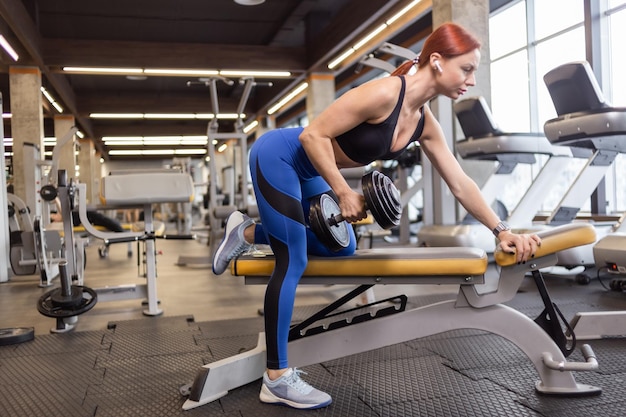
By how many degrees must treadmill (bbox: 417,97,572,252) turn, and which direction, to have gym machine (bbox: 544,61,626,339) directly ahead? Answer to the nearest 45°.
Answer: approximately 90° to its left

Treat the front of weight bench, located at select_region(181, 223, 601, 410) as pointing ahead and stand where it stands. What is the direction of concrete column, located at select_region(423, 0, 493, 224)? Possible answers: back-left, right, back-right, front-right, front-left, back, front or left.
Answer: left

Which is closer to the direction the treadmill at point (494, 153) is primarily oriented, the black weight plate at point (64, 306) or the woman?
the black weight plate

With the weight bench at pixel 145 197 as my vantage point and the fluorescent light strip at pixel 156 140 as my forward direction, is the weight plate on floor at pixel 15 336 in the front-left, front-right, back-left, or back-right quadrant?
back-left

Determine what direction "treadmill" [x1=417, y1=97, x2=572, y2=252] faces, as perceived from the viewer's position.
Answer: facing the viewer and to the left of the viewer

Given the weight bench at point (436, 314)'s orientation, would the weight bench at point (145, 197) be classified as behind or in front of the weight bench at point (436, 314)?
behind

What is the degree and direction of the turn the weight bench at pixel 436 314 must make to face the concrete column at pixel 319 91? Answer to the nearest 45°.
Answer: approximately 90° to its left

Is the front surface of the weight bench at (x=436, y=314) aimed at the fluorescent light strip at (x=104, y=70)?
no

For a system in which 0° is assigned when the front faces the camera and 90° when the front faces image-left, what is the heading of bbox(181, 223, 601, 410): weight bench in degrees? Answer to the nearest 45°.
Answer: approximately 270°

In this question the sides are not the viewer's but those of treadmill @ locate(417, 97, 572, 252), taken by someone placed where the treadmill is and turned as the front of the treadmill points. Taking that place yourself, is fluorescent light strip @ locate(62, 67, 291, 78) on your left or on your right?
on your right

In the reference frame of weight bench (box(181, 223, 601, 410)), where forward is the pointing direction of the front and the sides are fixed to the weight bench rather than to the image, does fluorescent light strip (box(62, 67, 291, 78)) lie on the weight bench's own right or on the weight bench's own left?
on the weight bench's own left

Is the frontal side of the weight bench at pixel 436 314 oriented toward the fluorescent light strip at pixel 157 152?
no

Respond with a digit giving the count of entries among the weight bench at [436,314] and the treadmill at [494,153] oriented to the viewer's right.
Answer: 1
